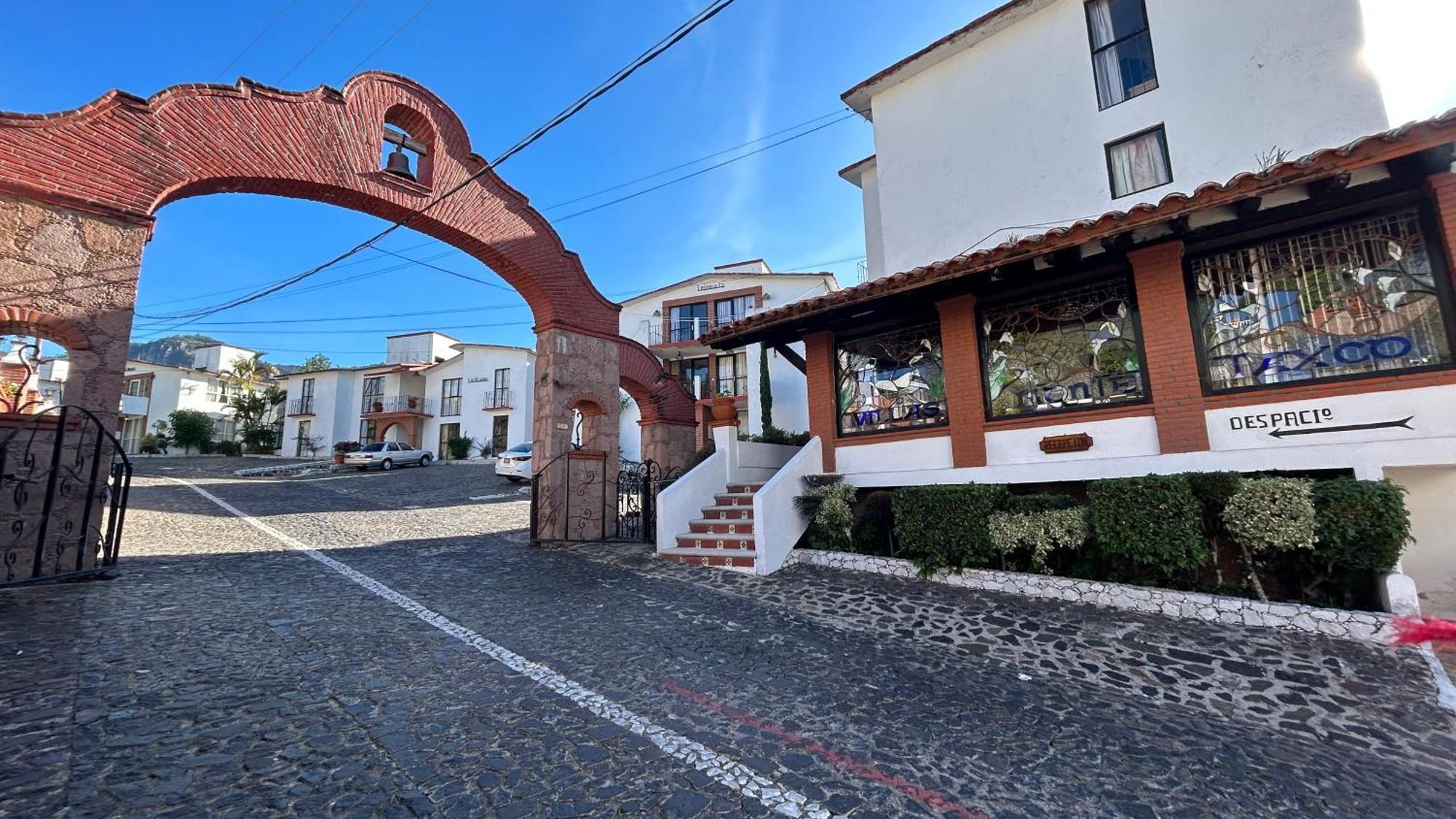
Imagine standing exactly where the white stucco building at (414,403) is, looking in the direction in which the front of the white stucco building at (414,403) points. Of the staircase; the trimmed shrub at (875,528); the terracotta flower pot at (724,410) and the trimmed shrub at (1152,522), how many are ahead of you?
4

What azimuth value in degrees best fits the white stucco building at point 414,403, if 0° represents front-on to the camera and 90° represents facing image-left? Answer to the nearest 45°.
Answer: approximately 0°

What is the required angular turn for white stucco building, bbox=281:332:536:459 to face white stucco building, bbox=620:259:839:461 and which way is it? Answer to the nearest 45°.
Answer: approximately 45° to its left

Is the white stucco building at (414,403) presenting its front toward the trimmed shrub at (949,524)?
yes

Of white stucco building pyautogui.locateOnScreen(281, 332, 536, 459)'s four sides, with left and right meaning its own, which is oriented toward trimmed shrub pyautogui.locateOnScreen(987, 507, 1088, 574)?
front

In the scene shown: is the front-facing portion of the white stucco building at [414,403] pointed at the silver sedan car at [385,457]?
yes

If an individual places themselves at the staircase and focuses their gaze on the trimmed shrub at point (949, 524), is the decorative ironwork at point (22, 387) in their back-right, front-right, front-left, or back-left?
back-right

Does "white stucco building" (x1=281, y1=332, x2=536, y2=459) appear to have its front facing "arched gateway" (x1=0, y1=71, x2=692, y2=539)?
yes

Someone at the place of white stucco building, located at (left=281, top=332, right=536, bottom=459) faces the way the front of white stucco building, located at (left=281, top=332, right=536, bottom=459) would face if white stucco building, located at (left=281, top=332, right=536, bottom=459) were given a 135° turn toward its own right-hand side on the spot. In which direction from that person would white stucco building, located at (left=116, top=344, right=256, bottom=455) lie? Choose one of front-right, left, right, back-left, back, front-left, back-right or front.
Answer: front

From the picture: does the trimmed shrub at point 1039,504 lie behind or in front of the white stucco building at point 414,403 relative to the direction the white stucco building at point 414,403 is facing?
in front

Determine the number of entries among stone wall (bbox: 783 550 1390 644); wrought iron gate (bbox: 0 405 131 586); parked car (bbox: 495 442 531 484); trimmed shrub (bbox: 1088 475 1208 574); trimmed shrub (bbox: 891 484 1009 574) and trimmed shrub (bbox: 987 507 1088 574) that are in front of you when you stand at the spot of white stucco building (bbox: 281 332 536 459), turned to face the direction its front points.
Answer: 6

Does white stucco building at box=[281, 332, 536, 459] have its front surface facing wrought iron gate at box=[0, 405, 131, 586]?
yes

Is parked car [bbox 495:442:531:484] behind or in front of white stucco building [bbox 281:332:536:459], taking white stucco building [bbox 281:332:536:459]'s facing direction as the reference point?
in front

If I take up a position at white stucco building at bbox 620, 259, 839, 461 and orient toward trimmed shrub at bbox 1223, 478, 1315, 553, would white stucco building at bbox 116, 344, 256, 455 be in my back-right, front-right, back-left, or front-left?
back-right

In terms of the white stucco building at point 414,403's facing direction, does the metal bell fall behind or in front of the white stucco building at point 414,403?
in front

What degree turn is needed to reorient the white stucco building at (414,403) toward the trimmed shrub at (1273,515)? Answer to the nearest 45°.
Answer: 0° — it already faces it
